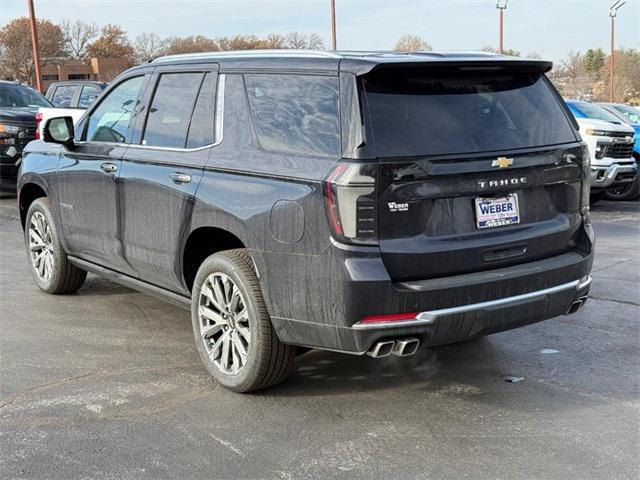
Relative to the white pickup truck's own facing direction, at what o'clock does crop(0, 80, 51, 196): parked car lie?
The parked car is roughly at 4 o'clock from the white pickup truck.

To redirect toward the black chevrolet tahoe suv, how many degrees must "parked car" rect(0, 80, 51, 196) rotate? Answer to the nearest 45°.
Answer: approximately 45° to its left

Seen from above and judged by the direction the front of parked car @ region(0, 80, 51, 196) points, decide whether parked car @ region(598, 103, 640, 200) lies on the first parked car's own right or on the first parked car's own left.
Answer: on the first parked car's own left

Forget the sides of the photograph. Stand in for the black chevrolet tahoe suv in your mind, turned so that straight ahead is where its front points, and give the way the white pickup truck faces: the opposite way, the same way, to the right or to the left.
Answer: the opposite way

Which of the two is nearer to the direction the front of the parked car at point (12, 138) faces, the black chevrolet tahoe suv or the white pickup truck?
the black chevrolet tahoe suv

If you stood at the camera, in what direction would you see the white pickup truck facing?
facing the viewer and to the right of the viewer

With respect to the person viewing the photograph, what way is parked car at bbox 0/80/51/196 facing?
facing the viewer and to the left of the viewer

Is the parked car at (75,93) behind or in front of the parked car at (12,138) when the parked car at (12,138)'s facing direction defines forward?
behind

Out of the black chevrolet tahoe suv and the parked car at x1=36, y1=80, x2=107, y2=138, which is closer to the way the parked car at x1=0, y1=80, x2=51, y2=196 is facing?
the black chevrolet tahoe suv

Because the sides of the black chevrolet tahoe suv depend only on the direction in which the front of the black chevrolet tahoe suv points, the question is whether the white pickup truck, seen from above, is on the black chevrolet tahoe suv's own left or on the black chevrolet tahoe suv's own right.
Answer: on the black chevrolet tahoe suv's own right

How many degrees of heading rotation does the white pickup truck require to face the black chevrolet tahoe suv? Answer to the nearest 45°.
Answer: approximately 45° to its right

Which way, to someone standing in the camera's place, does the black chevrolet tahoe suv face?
facing away from the viewer and to the left of the viewer

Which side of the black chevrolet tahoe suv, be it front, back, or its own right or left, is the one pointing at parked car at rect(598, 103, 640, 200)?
right

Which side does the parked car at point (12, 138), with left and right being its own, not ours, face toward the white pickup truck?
left

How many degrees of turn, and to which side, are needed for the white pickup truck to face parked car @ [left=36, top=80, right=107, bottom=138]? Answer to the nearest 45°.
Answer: approximately 135° to its right

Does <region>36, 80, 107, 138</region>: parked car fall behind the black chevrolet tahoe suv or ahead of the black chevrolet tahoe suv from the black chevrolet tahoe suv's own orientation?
ahead
